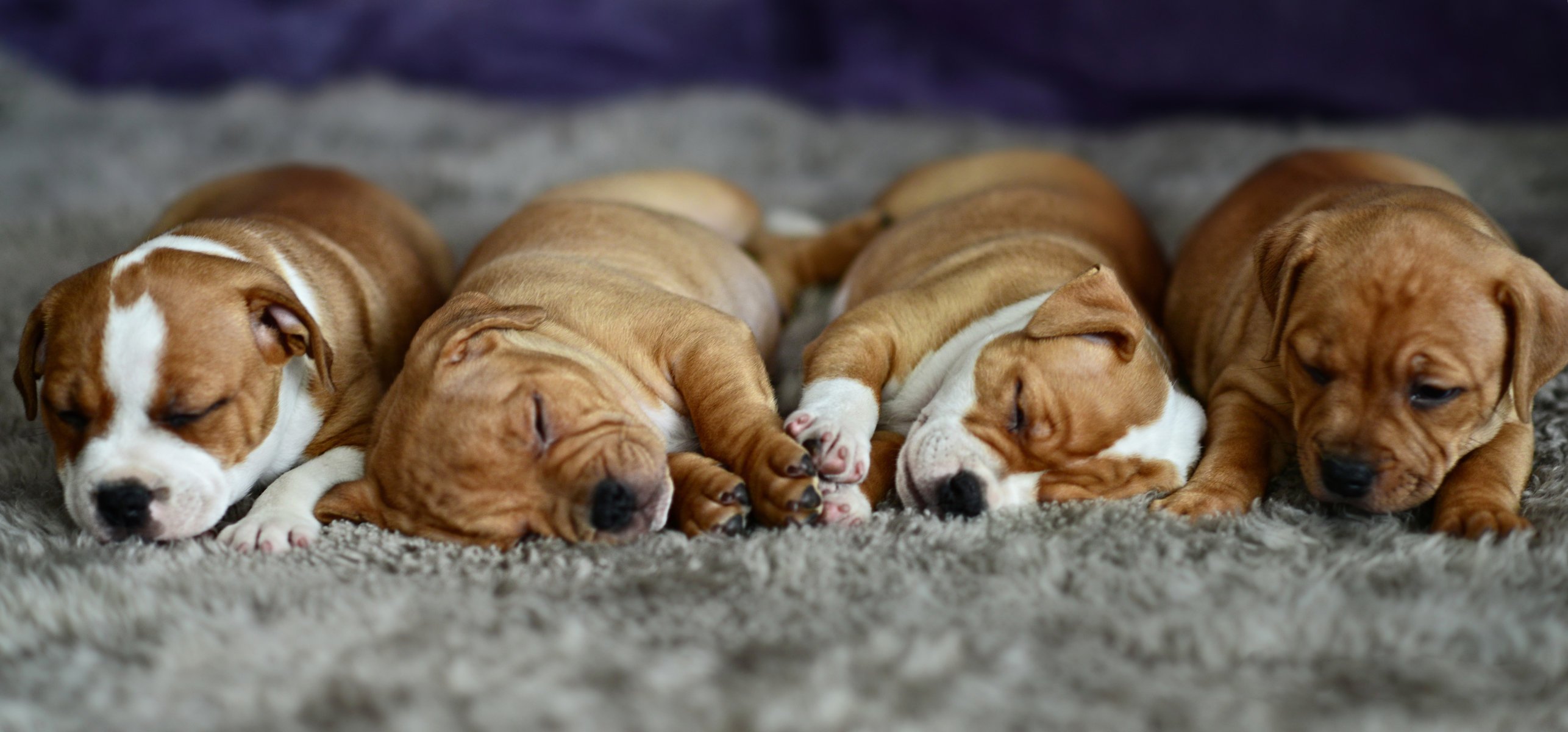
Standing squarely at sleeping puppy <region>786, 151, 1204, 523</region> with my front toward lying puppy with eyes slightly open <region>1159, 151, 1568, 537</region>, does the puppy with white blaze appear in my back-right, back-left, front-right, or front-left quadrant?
back-right

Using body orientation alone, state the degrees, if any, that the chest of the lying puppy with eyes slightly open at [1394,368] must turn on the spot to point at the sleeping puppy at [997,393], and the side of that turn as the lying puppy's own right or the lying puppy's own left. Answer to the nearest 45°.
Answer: approximately 90° to the lying puppy's own right

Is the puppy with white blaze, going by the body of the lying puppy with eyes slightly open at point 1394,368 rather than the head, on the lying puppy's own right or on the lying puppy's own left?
on the lying puppy's own right

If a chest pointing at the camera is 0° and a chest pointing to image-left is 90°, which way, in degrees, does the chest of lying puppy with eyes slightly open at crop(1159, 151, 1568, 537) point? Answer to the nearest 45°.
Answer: approximately 0°

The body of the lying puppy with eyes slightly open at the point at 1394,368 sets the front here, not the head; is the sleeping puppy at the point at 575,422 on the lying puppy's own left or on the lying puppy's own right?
on the lying puppy's own right
